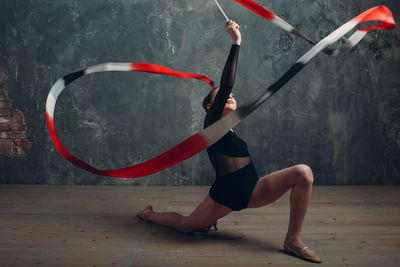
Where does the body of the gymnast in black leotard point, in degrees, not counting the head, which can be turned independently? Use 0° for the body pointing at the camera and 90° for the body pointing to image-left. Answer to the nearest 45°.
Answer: approximately 315°

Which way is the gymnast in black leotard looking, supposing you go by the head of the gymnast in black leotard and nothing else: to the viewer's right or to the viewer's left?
to the viewer's right
